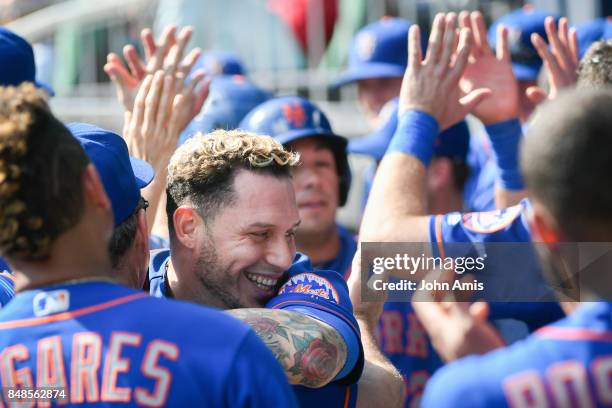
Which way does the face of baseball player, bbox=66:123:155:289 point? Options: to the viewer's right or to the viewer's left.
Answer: to the viewer's right

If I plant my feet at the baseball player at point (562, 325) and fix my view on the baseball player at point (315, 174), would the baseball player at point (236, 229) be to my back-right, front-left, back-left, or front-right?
front-left

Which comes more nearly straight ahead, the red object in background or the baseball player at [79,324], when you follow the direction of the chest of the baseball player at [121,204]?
the red object in background

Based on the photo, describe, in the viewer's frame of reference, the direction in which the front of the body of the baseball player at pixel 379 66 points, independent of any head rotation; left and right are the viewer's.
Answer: facing the viewer and to the left of the viewer

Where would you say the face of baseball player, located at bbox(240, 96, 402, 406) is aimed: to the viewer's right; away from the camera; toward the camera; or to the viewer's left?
toward the camera

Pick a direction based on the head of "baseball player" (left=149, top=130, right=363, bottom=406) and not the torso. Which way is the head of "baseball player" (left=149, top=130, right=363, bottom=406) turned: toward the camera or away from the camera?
toward the camera

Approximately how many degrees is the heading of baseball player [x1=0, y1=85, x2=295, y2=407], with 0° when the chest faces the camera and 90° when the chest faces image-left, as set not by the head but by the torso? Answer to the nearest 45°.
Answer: approximately 180°

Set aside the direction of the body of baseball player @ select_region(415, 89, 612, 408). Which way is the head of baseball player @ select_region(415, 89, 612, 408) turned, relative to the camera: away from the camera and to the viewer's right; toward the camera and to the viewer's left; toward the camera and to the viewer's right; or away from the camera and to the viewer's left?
away from the camera and to the viewer's left

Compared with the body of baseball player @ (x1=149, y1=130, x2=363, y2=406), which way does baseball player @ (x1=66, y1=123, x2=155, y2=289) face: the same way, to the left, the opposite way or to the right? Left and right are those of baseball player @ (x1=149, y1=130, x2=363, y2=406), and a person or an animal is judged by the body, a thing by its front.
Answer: to the left

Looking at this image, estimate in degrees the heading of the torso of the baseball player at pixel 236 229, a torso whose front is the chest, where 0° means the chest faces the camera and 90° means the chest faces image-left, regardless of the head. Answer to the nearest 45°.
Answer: approximately 315°

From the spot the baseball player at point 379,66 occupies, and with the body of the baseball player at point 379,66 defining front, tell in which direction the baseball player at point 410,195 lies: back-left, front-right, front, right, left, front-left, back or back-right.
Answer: front-left

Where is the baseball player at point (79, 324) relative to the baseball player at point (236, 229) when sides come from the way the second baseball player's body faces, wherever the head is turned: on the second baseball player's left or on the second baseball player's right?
on the second baseball player's right

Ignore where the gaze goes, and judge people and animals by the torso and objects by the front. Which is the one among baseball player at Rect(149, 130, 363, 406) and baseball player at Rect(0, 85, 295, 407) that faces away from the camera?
baseball player at Rect(0, 85, 295, 407)

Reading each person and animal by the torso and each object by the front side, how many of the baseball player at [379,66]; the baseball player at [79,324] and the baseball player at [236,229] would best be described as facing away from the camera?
1

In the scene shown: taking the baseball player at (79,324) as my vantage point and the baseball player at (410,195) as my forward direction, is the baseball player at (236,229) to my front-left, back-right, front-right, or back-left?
front-left

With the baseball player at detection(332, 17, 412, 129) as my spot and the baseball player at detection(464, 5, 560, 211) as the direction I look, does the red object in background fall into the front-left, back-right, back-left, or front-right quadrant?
back-left

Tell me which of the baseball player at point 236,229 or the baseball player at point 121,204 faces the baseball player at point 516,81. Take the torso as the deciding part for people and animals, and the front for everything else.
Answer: the baseball player at point 121,204
